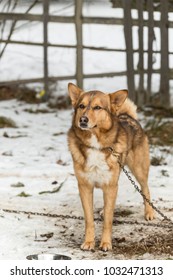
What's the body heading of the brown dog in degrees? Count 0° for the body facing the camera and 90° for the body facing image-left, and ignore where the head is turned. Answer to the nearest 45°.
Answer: approximately 45°

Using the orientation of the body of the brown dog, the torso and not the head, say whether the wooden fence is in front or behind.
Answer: behind
